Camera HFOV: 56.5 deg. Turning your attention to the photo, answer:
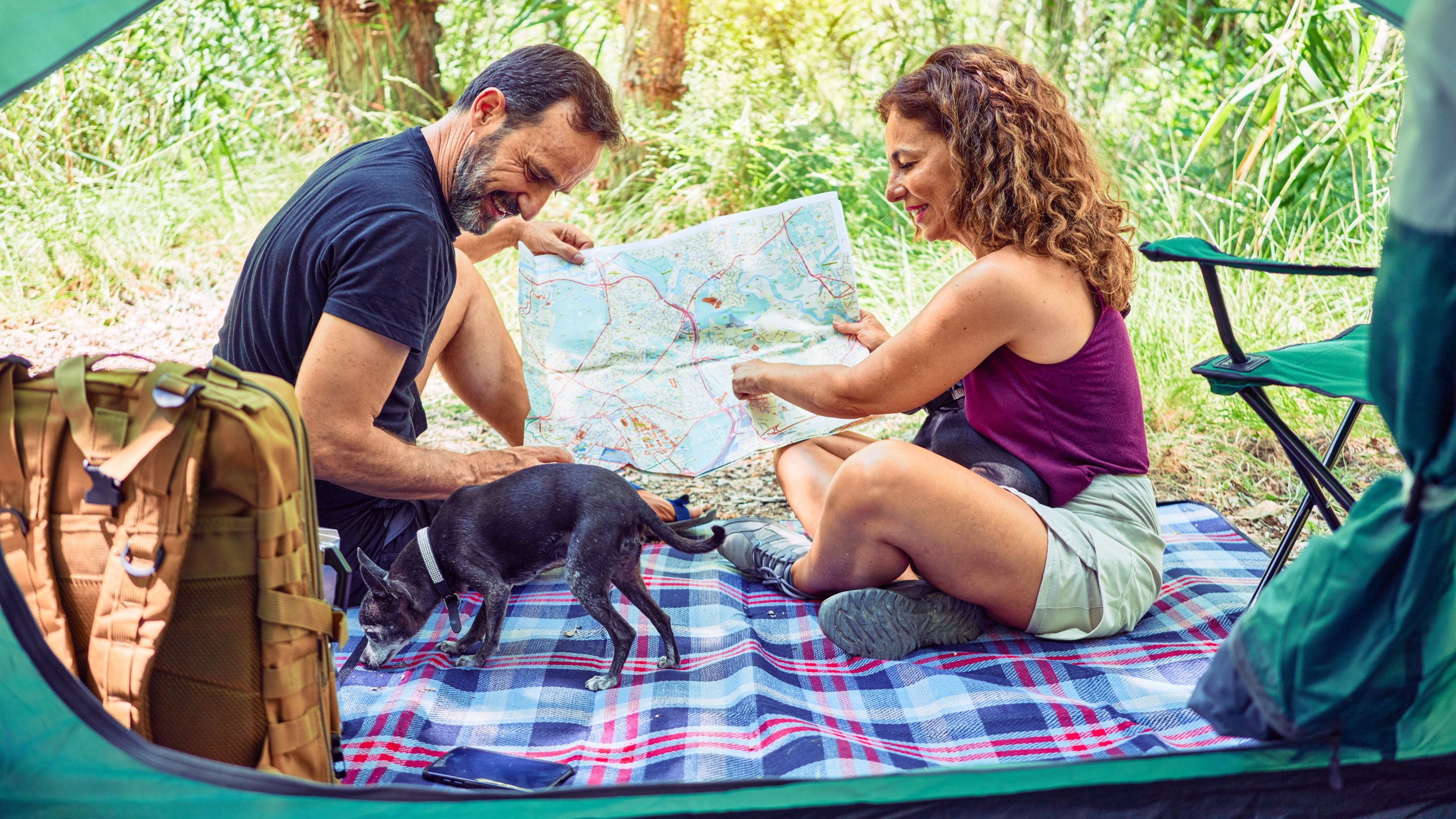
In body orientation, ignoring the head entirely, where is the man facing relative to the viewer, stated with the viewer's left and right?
facing to the right of the viewer

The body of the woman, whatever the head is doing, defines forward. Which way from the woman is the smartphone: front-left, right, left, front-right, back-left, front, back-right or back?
front-left

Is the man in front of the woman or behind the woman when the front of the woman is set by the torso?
in front

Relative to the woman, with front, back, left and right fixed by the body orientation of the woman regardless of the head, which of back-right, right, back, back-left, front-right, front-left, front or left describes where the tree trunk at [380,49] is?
front-right

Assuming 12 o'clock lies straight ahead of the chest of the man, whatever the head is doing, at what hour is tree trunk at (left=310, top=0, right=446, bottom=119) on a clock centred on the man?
The tree trunk is roughly at 9 o'clock from the man.

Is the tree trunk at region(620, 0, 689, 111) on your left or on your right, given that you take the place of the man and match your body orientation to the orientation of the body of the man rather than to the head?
on your left

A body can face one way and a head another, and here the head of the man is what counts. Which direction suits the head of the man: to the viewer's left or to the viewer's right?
to the viewer's right

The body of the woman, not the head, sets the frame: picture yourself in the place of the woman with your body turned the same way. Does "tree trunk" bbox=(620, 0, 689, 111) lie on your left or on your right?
on your right

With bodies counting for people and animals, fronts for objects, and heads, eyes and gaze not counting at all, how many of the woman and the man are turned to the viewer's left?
1

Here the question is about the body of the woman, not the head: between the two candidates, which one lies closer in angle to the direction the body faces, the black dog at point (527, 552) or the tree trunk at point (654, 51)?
the black dog

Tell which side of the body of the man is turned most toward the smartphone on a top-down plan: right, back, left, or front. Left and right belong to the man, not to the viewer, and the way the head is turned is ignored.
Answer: right

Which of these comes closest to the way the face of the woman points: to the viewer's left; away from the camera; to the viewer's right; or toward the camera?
to the viewer's left

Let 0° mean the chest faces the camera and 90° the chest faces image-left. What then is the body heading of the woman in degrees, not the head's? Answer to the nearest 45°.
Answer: approximately 90°
